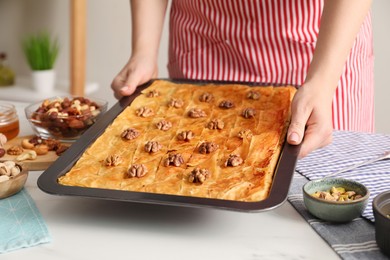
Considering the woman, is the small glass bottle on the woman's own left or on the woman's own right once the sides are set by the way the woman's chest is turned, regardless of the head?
on the woman's own right

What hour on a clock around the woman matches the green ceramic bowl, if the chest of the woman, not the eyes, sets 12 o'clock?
The green ceramic bowl is roughly at 10 o'clock from the woman.

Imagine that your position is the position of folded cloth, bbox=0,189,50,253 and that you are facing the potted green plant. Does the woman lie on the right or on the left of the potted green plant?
right

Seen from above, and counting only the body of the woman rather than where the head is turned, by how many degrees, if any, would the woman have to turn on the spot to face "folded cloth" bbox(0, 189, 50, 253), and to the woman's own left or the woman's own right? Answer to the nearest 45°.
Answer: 0° — they already face it

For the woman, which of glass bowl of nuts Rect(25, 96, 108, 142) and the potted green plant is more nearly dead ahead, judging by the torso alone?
the glass bowl of nuts

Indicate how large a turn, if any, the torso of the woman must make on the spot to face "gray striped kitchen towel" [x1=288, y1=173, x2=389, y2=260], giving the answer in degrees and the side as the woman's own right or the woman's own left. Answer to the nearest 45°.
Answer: approximately 45° to the woman's own left

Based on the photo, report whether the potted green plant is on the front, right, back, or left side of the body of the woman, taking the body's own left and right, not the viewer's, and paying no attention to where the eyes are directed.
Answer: right

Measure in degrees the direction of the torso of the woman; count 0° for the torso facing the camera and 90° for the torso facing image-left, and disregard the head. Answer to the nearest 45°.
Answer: approximately 45°

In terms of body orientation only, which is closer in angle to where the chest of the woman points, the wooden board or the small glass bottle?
the wooden board
